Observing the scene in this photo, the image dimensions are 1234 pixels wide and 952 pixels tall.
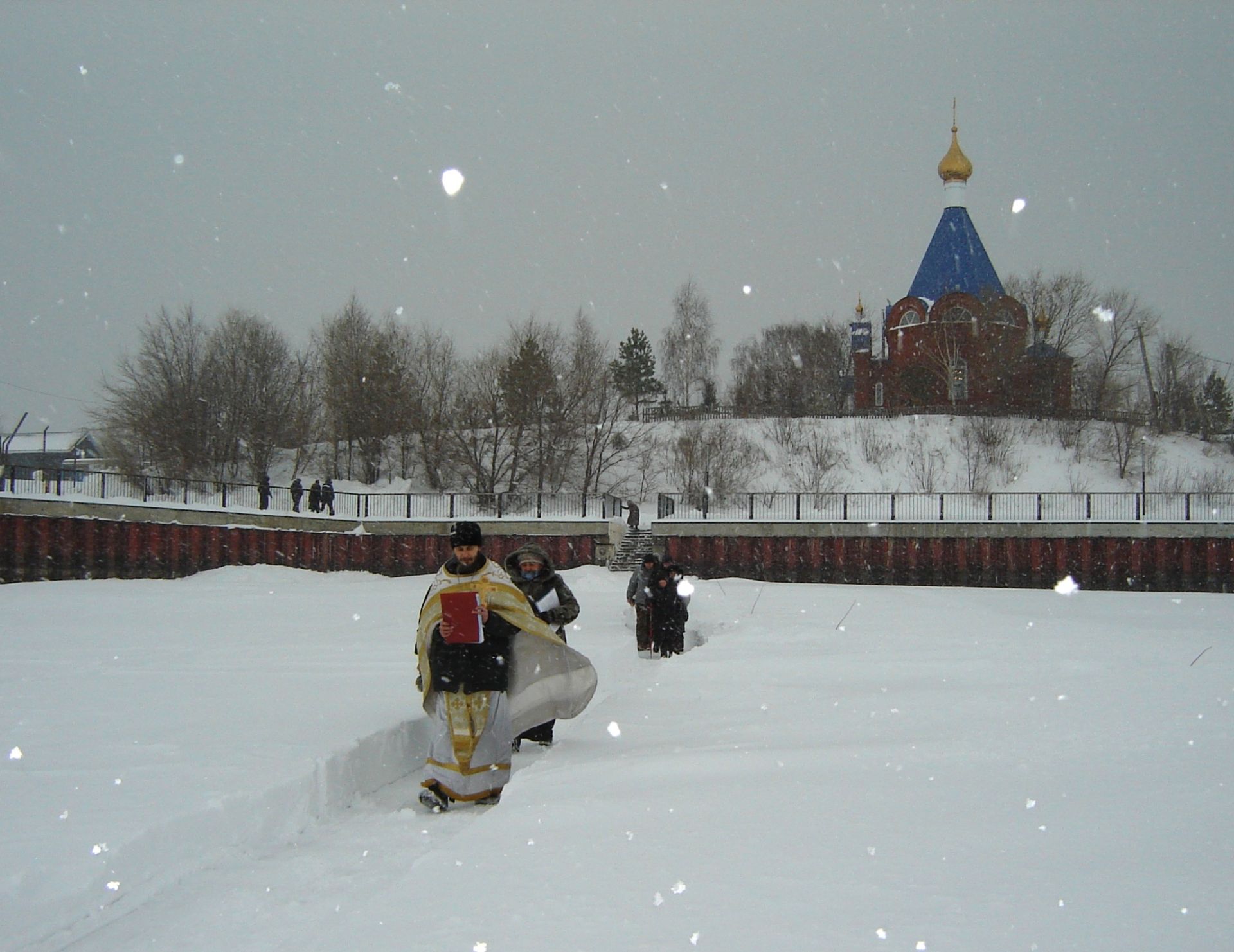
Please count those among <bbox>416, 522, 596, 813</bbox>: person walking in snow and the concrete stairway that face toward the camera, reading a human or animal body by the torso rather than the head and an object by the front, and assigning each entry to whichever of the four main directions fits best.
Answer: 2

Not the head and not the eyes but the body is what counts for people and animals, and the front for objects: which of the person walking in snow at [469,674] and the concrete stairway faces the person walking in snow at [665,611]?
the concrete stairway

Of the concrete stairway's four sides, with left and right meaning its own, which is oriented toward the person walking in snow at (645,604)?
front

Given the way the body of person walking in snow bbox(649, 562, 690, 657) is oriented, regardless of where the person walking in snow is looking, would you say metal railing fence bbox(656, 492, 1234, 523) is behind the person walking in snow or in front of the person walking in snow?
behind

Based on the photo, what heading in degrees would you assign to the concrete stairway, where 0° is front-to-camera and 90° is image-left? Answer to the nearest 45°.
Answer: approximately 0°

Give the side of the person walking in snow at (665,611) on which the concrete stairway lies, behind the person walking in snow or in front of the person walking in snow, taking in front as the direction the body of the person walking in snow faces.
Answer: behind

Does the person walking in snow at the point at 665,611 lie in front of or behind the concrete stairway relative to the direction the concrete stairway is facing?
in front

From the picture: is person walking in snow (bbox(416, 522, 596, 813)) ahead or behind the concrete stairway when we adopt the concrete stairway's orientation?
ahead
